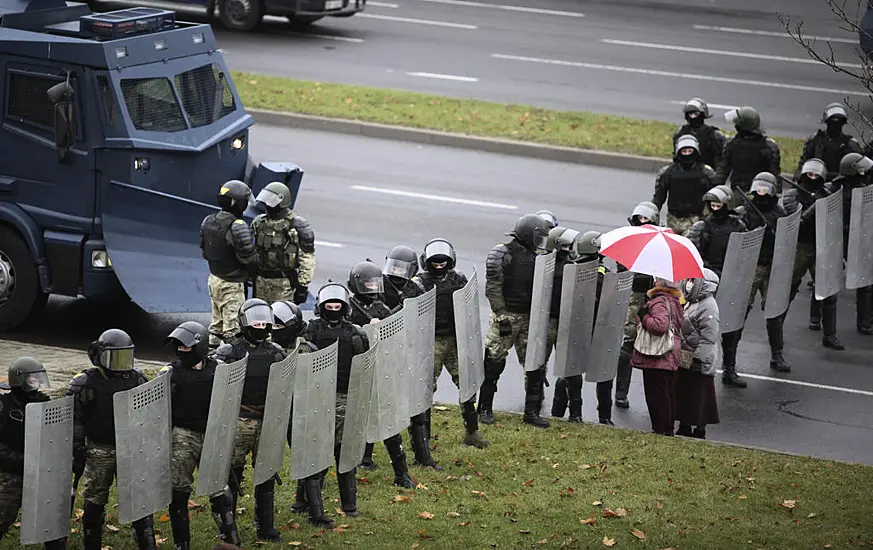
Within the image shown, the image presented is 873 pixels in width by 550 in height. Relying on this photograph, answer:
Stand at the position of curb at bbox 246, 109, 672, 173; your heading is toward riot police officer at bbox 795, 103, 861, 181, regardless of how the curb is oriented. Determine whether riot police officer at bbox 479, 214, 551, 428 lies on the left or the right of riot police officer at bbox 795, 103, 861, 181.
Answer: right

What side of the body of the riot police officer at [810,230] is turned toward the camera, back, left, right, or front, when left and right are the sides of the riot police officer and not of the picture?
front

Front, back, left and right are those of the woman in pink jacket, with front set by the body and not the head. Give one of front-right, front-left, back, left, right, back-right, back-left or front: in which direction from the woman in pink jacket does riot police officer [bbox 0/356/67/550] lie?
left

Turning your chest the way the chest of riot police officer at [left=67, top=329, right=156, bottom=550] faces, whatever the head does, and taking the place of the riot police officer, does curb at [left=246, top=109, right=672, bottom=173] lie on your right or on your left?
on your left

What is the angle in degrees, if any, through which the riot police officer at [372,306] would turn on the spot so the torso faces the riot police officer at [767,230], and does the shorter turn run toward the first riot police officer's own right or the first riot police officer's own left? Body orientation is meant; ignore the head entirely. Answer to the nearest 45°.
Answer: approximately 90° to the first riot police officer's own left

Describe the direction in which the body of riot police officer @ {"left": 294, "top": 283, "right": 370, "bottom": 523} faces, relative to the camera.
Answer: toward the camera

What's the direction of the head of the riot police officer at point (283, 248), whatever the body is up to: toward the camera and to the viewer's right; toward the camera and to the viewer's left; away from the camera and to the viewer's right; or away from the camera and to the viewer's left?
toward the camera and to the viewer's left

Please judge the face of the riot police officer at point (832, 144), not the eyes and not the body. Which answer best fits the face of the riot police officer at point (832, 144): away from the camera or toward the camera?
toward the camera

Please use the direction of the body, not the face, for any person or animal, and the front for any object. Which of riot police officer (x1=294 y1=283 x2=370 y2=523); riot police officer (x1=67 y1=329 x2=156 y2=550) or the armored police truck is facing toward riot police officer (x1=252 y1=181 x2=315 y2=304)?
the armored police truck

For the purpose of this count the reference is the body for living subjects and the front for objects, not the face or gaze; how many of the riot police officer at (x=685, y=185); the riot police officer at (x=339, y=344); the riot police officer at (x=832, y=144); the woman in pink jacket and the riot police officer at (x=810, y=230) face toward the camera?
4

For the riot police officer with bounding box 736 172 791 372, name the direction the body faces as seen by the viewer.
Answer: toward the camera

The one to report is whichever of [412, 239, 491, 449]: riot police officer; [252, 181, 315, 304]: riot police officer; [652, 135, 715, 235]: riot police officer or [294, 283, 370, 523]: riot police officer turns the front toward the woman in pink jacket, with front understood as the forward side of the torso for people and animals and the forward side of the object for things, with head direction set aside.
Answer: [652, 135, 715, 235]: riot police officer

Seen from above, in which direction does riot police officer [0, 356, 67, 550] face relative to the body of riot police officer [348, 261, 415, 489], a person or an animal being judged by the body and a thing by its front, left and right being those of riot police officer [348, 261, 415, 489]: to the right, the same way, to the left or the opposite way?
the same way
